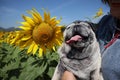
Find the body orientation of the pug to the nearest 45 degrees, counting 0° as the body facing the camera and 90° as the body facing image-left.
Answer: approximately 0°
